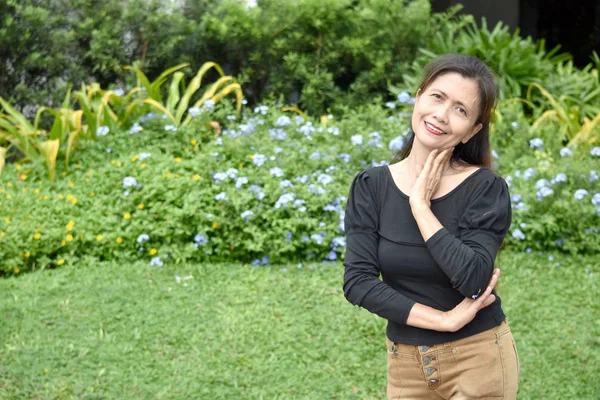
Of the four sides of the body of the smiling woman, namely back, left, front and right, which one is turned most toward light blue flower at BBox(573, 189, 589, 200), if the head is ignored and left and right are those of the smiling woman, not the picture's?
back

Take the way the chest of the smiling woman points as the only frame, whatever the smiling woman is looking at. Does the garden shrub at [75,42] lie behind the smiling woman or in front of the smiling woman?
behind

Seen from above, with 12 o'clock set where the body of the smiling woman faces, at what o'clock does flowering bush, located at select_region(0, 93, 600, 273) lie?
The flowering bush is roughly at 5 o'clock from the smiling woman.

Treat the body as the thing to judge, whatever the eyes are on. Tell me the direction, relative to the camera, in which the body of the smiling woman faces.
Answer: toward the camera

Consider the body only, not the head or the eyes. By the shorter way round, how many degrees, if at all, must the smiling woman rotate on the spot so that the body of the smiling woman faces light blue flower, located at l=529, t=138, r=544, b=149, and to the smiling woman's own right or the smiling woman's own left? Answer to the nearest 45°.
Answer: approximately 180°

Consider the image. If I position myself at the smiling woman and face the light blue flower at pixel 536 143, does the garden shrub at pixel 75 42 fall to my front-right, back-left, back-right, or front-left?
front-left
